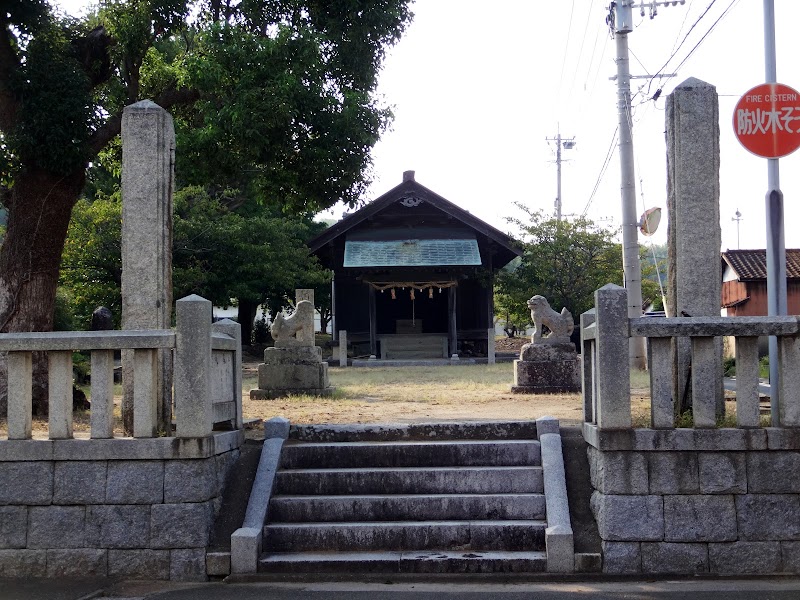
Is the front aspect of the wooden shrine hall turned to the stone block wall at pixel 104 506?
yes

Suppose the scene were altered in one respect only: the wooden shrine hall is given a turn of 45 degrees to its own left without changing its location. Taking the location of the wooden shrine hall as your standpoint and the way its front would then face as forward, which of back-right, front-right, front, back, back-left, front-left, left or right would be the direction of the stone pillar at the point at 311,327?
front-right

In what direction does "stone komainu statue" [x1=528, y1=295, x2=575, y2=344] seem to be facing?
to the viewer's left

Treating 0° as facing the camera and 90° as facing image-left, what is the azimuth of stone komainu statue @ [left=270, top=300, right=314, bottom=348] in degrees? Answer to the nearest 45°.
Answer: approximately 270°

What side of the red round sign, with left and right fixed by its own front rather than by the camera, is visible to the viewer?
front

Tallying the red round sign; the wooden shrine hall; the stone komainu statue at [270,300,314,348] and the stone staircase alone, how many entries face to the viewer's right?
1

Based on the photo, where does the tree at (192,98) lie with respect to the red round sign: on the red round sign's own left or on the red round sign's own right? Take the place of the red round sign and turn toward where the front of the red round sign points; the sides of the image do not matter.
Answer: on the red round sign's own right

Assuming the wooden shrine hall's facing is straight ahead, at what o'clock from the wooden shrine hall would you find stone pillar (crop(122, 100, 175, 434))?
The stone pillar is roughly at 12 o'clock from the wooden shrine hall.

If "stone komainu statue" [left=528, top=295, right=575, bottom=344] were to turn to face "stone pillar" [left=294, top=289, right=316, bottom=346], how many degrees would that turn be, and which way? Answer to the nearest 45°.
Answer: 0° — it already faces it

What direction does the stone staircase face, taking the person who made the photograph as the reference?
facing the viewer

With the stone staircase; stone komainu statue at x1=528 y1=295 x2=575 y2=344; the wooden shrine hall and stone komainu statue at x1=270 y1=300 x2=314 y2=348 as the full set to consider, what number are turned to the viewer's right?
1

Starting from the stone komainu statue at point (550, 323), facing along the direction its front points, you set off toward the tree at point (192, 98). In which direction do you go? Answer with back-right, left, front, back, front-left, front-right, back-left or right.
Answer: front-left

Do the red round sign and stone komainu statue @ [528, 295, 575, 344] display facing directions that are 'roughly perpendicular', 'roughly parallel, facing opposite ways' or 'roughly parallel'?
roughly perpendicular

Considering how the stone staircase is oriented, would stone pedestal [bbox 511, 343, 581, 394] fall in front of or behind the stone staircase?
behind

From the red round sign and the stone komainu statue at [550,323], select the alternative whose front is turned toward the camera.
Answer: the red round sign
